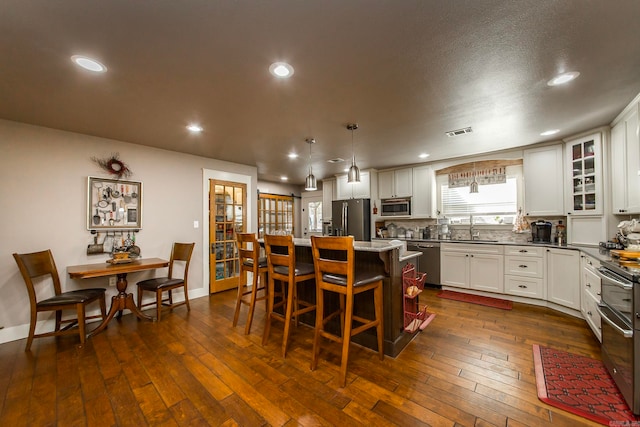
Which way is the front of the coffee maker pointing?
toward the camera

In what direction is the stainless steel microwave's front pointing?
toward the camera

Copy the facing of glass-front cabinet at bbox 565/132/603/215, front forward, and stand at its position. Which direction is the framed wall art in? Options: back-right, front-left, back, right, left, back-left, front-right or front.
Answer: front

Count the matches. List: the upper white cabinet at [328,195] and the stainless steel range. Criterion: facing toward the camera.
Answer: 1

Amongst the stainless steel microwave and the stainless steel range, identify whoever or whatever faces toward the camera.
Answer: the stainless steel microwave

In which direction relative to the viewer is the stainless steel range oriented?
to the viewer's left

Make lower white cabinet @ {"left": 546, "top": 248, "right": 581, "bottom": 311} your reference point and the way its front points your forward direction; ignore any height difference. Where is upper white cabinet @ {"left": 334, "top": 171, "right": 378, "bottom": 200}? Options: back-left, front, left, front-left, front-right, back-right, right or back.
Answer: front-right

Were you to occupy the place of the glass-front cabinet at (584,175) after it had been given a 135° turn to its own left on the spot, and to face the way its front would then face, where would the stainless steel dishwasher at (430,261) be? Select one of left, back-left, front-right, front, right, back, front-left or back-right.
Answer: back

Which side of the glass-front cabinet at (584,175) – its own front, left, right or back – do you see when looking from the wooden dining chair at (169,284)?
front

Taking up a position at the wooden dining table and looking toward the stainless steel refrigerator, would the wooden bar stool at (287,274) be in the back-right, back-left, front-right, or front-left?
front-right

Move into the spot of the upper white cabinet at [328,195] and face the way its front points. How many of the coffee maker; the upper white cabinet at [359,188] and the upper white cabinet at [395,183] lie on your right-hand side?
0

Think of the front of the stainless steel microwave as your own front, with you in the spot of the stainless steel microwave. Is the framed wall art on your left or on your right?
on your right
